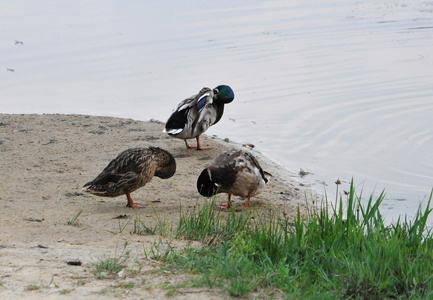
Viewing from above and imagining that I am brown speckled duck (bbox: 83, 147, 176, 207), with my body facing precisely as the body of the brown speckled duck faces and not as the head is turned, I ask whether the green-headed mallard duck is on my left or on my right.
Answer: on my left

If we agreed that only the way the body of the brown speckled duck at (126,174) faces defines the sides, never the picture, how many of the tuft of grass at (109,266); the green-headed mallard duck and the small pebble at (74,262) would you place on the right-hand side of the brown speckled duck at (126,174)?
2

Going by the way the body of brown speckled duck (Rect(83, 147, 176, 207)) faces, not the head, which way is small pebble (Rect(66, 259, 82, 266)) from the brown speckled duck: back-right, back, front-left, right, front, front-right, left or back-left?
right

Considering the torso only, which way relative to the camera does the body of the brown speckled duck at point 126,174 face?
to the viewer's right

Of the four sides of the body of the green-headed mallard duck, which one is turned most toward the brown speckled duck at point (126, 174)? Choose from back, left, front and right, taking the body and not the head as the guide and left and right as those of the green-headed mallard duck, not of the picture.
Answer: right

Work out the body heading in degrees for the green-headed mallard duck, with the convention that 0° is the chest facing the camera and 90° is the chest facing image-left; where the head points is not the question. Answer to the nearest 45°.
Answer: approximately 270°

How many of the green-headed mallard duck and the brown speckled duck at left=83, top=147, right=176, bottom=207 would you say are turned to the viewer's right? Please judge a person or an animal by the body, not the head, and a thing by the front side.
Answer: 2

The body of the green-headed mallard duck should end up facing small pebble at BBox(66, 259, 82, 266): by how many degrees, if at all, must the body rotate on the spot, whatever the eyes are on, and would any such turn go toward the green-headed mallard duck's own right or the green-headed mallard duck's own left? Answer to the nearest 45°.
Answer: approximately 90° to the green-headed mallard duck's own right

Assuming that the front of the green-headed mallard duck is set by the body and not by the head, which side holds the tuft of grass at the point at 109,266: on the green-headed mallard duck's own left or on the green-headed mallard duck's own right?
on the green-headed mallard duck's own right

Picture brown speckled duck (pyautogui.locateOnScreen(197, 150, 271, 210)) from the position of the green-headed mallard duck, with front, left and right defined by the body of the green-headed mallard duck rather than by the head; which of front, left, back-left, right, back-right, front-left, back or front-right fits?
right

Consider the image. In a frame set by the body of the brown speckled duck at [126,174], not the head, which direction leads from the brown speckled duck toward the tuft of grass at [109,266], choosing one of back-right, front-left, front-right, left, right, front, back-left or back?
right

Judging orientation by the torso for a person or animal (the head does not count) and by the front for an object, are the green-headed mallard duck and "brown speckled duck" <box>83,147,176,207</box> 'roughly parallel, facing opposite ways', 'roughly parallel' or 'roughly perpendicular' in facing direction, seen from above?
roughly parallel
